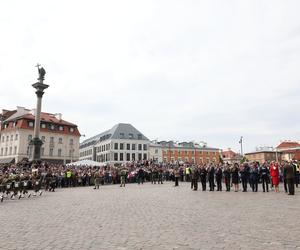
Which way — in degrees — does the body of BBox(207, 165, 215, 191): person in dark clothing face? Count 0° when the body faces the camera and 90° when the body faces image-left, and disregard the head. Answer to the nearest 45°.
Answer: approximately 45°

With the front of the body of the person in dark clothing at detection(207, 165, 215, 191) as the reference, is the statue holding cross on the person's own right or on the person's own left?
on the person's own right

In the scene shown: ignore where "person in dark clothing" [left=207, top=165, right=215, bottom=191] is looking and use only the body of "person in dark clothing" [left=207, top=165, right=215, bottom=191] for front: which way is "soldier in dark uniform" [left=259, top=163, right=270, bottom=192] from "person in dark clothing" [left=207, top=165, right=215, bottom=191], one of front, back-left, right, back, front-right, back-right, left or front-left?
back-left

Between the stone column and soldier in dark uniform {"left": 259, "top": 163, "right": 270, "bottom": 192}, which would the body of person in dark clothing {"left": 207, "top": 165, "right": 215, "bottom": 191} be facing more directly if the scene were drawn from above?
the stone column

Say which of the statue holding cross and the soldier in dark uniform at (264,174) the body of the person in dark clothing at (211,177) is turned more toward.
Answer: the statue holding cross
